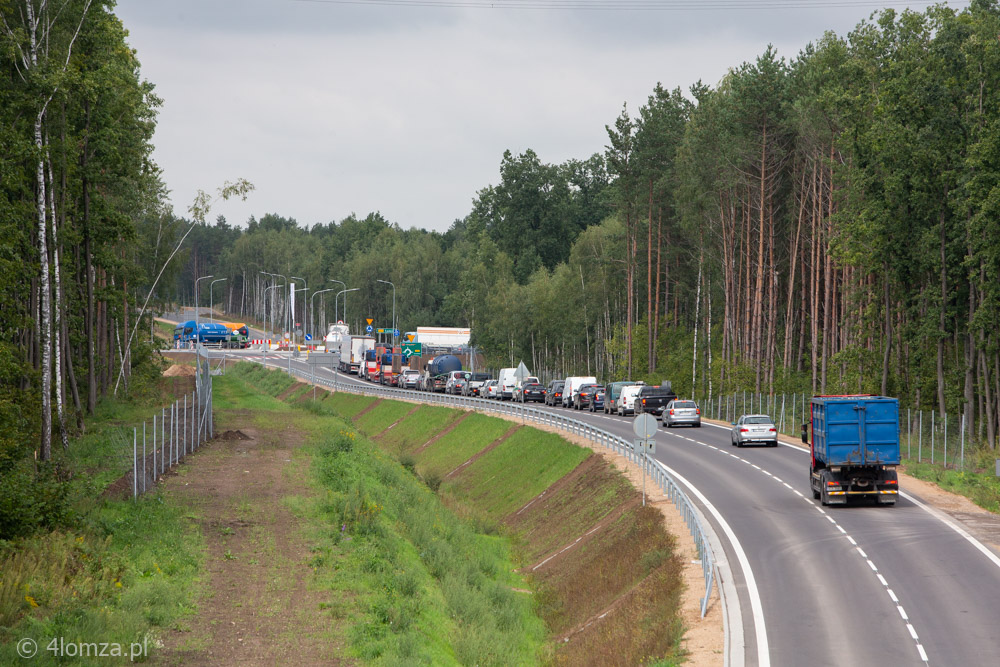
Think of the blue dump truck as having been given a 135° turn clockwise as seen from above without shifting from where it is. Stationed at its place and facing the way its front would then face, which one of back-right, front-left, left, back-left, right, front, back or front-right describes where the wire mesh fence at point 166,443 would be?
back-right

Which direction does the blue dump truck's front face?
away from the camera
